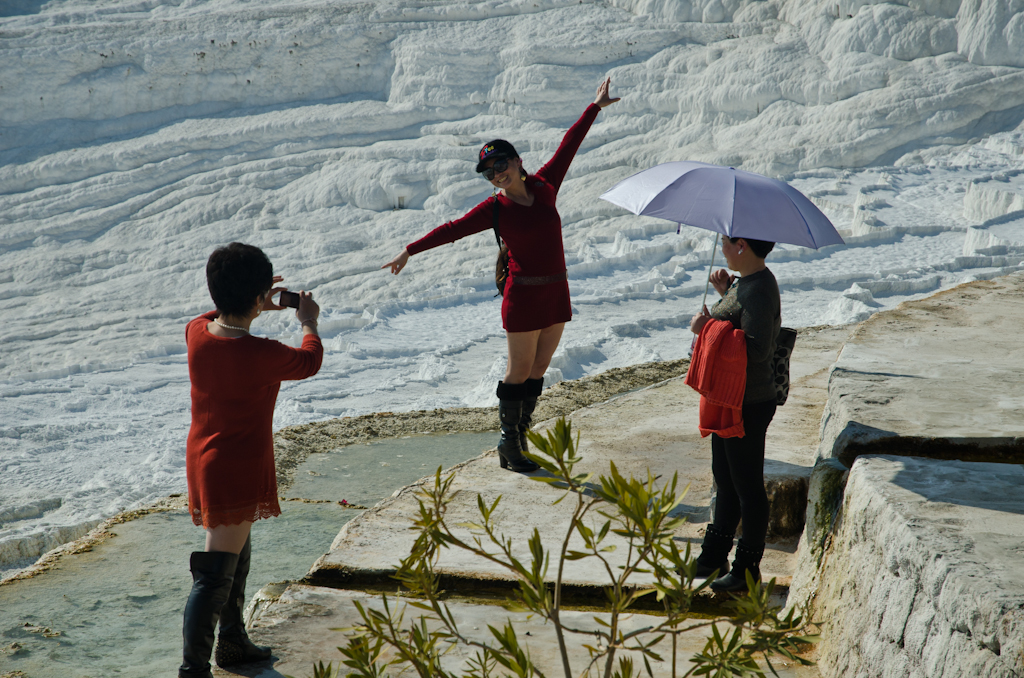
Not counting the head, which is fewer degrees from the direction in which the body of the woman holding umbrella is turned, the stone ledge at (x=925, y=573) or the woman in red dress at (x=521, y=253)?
the woman in red dress

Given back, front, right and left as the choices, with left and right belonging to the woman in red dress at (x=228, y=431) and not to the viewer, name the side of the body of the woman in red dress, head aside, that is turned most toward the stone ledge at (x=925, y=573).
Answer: right

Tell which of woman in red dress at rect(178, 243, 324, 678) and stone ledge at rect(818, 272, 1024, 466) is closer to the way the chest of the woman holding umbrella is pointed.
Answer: the woman in red dress

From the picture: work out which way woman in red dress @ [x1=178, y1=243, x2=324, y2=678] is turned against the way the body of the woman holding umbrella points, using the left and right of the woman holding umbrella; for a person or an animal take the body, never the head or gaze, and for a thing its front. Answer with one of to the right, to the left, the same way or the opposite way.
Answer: to the right

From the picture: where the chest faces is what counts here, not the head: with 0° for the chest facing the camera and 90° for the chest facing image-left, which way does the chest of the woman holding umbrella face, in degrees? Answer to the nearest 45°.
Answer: approximately 90°

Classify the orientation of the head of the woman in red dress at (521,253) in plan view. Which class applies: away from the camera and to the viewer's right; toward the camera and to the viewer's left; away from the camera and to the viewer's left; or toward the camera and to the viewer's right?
toward the camera and to the viewer's left

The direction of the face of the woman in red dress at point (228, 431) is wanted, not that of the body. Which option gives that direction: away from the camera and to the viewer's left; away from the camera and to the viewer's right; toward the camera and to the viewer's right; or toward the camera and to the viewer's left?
away from the camera and to the viewer's right

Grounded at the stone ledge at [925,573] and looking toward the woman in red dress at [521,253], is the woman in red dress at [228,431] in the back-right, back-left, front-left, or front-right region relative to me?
front-left

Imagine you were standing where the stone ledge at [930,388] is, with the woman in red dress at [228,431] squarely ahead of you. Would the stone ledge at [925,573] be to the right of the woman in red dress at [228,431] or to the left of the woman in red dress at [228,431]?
left

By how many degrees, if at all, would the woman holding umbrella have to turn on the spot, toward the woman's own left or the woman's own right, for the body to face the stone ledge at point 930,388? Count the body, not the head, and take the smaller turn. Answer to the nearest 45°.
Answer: approximately 135° to the woman's own right

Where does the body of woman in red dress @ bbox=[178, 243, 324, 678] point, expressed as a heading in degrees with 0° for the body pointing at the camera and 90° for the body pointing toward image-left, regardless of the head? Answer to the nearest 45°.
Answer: approximately 225°

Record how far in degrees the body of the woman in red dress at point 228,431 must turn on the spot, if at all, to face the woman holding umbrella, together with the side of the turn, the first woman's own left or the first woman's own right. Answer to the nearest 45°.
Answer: approximately 45° to the first woman's own right

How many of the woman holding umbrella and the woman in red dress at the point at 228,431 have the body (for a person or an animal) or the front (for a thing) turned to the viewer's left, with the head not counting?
1
